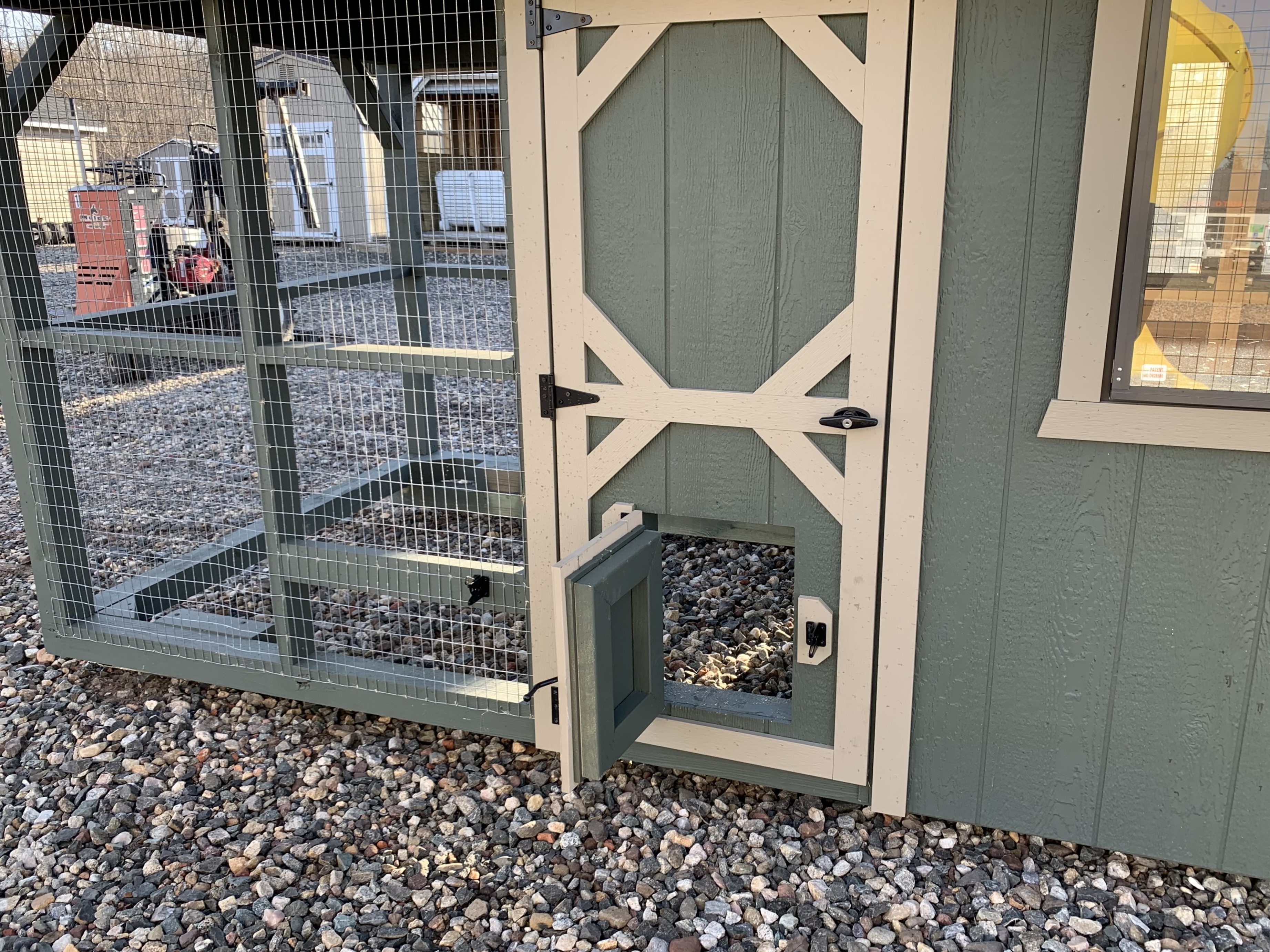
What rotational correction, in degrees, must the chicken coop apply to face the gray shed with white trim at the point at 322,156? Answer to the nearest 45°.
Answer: approximately 135° to its right

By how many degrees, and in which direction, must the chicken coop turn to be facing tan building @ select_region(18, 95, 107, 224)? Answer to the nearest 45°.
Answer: approximately 135° to its right

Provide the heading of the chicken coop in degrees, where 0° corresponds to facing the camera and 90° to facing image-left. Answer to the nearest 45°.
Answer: approximately 0°

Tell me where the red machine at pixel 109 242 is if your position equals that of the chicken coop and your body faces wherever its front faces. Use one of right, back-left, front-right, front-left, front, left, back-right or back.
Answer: back-right

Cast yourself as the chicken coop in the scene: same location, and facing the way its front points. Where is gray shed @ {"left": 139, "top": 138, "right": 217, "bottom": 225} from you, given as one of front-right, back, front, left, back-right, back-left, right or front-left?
back-right
